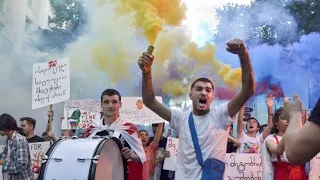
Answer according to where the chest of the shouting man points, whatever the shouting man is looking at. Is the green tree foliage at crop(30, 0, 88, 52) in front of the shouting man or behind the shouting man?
behind

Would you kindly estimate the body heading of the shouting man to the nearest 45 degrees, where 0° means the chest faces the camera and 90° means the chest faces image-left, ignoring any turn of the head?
approximately 0°

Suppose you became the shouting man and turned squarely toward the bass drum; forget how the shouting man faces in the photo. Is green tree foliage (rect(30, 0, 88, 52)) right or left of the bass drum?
right

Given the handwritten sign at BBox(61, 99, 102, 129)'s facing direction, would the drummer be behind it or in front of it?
in front

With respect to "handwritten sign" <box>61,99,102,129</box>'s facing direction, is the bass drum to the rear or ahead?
ahead

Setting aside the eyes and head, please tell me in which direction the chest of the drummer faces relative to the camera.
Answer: toward the camera

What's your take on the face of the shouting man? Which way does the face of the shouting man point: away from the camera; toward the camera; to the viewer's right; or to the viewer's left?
toward the camera

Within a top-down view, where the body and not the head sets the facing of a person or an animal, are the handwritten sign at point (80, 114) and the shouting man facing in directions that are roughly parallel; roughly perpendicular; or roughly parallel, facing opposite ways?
roughly parallel

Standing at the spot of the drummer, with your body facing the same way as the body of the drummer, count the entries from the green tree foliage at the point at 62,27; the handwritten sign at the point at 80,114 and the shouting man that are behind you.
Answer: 2

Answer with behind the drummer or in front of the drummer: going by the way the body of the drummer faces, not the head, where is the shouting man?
in front

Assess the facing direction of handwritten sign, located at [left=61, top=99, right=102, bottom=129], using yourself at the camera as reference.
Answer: facing the viewer

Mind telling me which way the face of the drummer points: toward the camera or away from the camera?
toward the camera

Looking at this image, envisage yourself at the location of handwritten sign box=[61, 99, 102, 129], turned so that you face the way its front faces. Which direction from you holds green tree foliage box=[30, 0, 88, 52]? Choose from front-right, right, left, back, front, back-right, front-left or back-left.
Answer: back

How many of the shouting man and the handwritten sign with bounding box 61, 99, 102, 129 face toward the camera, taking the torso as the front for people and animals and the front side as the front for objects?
2
